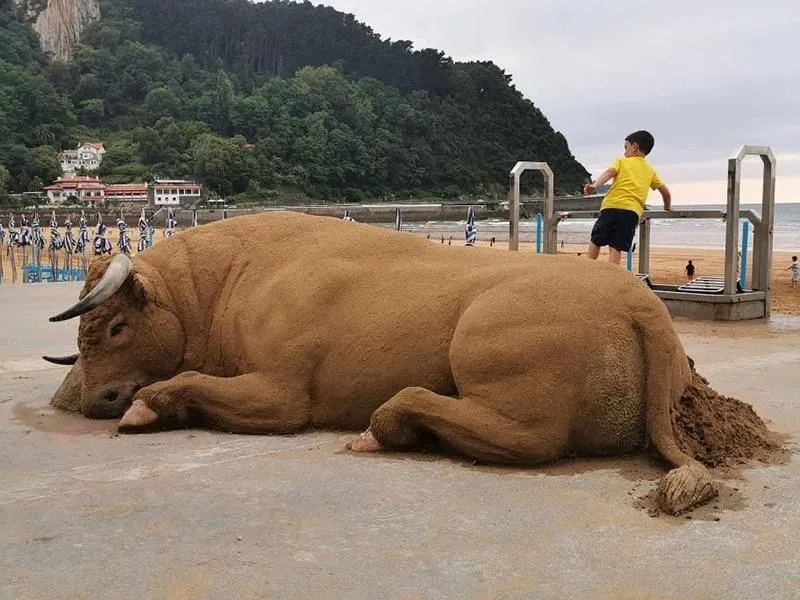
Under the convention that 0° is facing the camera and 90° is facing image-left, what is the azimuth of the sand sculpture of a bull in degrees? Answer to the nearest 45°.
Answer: approximately 90°

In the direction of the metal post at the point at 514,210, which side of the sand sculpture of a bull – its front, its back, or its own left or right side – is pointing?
right

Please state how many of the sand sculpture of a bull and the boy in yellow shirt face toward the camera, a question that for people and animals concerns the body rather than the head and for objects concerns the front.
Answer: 0

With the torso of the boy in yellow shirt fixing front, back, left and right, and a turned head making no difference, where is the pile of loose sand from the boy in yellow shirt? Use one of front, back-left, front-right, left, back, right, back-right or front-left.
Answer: back-left

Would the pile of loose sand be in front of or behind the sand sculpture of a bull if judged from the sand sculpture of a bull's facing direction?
behind

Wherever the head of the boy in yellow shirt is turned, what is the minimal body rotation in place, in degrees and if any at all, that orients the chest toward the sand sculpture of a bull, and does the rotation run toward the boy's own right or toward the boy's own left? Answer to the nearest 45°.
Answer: approximately 135° to the boy's own left
